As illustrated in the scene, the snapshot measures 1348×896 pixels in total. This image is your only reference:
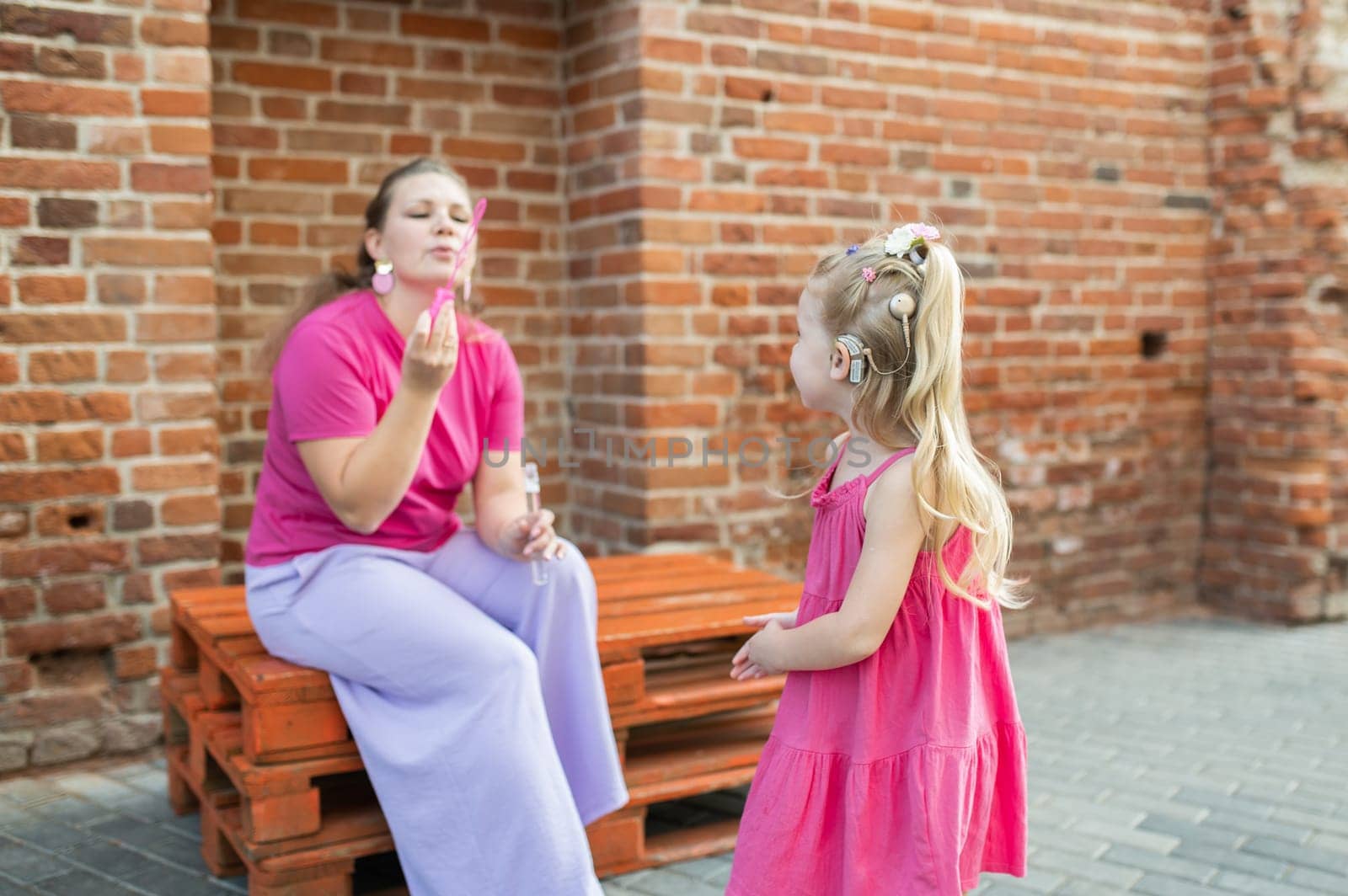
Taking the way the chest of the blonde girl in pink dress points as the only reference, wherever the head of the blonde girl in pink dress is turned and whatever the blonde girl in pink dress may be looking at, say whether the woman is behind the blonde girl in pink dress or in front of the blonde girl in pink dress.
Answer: in front

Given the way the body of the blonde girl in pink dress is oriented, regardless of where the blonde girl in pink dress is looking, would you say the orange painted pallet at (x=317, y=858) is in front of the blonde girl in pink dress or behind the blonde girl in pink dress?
in front

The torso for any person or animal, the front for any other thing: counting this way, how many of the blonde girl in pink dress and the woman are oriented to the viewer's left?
1

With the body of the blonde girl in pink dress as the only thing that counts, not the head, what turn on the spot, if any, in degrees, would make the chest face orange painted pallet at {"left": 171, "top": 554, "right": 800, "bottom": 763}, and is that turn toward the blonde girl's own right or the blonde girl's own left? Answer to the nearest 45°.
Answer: approximately 45° to the blonde girl's own right

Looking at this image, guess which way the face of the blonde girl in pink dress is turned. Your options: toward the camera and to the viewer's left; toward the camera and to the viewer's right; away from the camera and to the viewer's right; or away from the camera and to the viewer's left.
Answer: away from the camera and to the viewer's left

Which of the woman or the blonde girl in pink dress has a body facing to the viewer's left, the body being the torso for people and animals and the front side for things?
the blonde girl in pink dress

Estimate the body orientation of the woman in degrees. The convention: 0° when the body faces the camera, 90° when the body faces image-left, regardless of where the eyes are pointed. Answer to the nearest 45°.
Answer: approximately 315°

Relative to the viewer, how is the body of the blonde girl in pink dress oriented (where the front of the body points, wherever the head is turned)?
to the viewer's left

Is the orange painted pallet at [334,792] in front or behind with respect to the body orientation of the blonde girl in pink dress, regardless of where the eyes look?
in front
